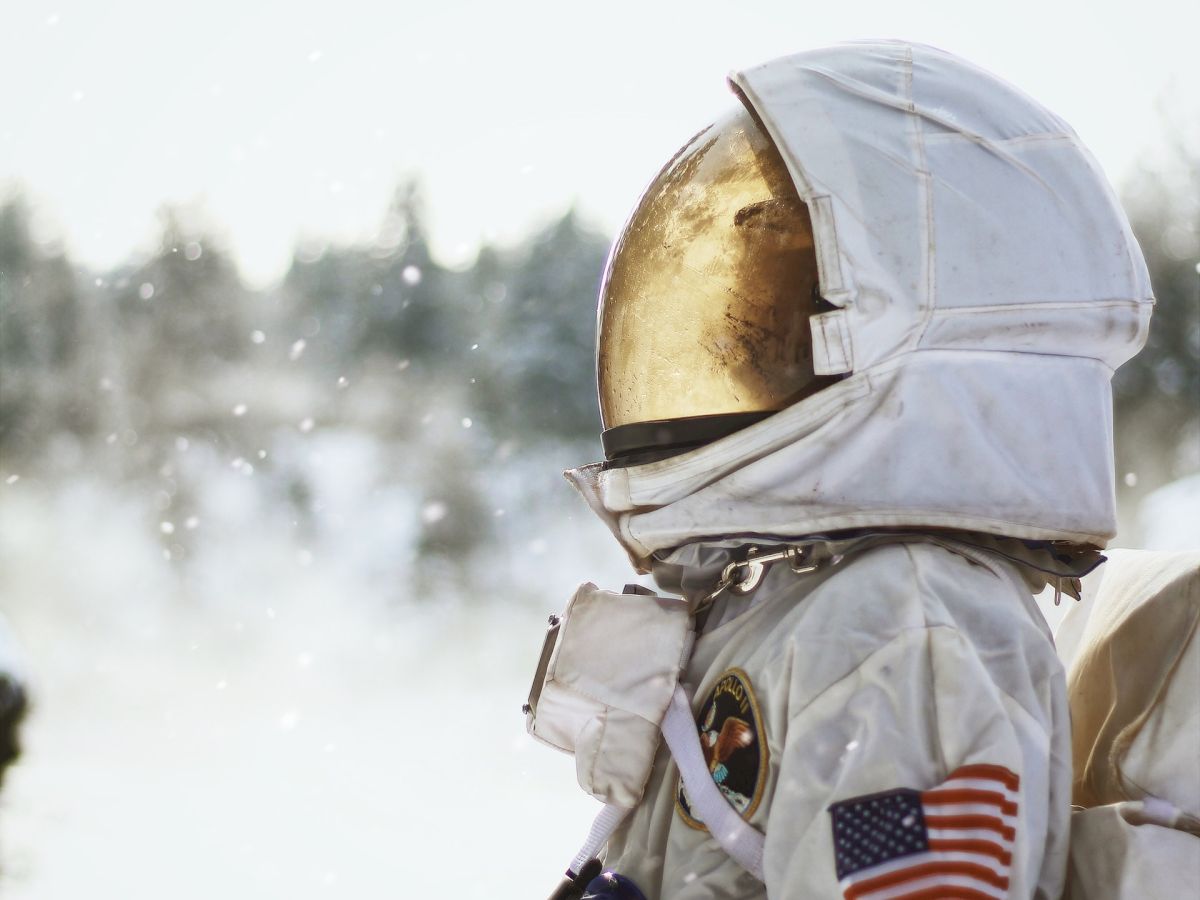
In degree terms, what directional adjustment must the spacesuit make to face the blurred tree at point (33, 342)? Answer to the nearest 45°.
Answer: approximately 45° to its right

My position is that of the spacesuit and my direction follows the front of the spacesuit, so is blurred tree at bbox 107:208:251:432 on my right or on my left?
on my right

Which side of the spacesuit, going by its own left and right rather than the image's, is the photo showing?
left

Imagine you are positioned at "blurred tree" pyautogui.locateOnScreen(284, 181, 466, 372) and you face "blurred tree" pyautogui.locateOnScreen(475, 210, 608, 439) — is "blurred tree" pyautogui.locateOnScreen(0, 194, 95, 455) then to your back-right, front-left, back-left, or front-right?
back-right
